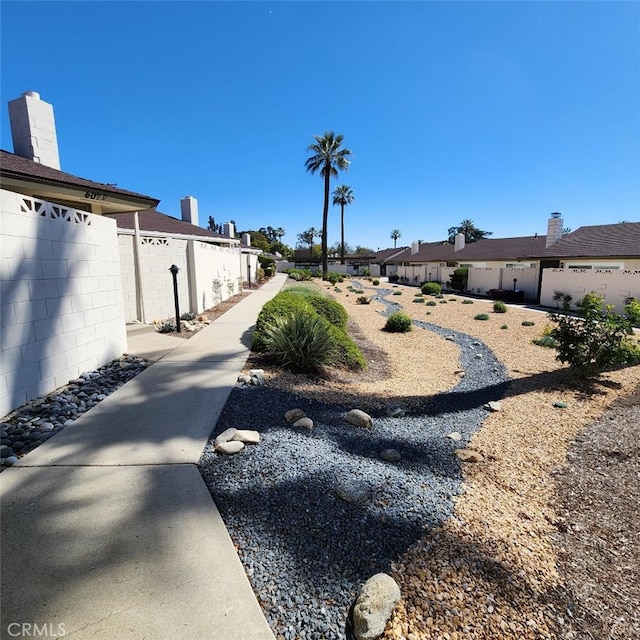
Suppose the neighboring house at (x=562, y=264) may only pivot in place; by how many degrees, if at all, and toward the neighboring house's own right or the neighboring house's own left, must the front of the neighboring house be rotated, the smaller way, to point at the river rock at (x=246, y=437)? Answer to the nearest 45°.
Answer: approximately 45° to the neighboring house's own left

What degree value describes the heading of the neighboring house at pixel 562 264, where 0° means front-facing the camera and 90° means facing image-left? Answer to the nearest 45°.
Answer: approximately 45°

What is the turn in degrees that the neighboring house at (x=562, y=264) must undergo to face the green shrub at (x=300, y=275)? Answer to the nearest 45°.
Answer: approximately 45° to its right

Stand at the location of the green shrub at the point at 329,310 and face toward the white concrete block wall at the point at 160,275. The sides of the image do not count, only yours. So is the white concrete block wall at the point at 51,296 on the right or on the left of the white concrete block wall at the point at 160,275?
left

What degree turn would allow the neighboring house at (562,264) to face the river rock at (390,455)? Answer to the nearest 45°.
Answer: approximately 45° to its left

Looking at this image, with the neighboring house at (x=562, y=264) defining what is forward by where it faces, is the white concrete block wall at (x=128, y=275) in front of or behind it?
in front

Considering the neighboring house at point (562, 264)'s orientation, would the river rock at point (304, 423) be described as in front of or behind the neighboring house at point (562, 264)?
in front

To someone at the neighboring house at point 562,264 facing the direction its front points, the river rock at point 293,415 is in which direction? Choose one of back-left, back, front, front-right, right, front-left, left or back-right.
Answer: front-left

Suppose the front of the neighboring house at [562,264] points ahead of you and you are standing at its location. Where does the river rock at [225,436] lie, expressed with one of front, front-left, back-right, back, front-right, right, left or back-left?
front-left

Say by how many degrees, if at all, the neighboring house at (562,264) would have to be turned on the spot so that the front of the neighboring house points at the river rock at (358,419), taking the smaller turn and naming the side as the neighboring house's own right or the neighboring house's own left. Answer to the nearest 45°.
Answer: approximately 45° to the neighboring house's own left
